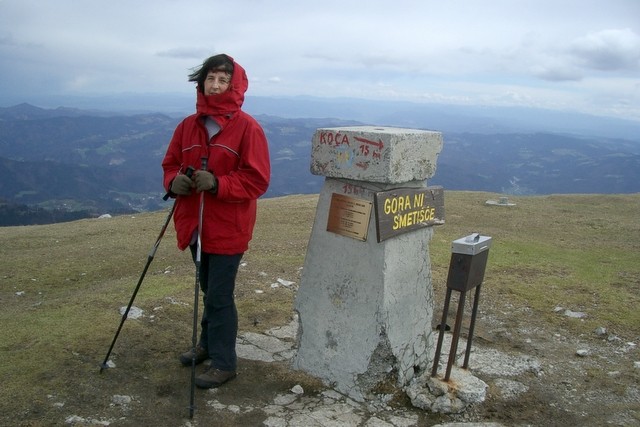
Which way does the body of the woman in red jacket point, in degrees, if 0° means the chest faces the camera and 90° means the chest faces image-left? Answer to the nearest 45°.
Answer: approximately 45°

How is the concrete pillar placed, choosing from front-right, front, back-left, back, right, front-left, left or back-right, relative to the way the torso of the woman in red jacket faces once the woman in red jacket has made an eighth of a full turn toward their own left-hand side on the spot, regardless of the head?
left

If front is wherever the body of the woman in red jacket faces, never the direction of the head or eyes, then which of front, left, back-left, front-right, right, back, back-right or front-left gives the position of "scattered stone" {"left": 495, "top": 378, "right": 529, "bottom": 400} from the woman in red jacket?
back-left

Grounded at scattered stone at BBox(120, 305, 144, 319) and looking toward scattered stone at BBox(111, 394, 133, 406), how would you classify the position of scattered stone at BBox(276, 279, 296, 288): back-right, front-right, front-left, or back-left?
back-left

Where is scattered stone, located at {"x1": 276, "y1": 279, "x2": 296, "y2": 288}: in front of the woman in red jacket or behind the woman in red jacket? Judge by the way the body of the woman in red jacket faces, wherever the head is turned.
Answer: behind
